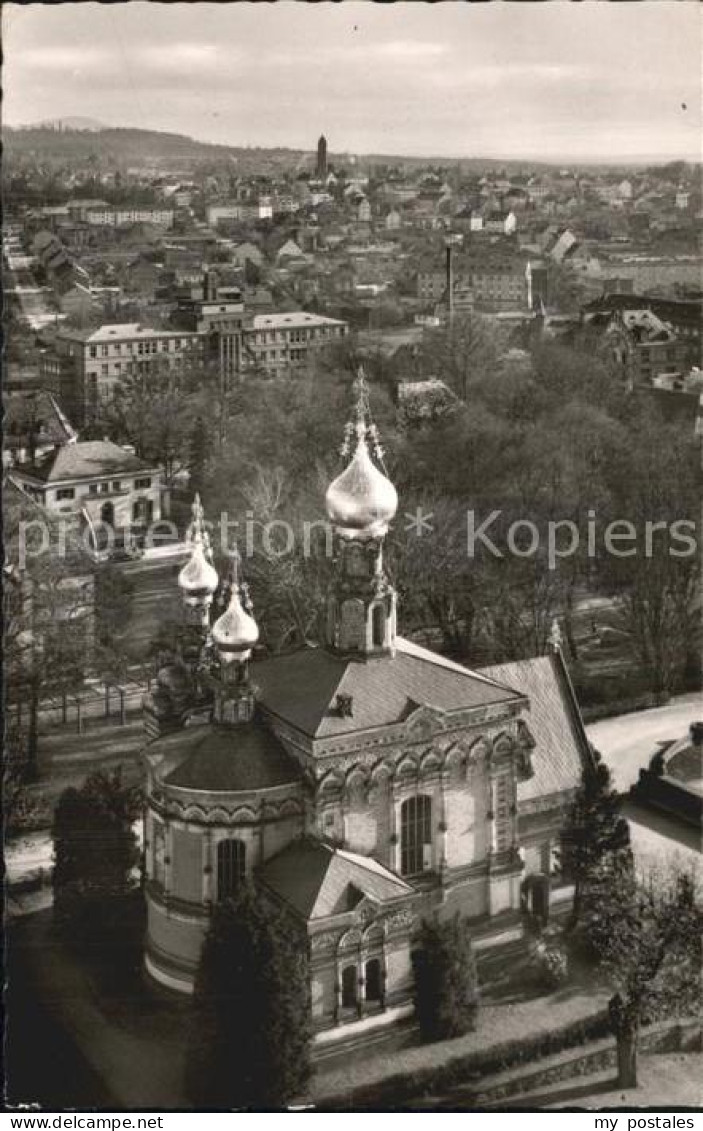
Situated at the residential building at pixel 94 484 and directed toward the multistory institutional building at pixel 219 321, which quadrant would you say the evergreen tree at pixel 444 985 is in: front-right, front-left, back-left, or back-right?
back-right

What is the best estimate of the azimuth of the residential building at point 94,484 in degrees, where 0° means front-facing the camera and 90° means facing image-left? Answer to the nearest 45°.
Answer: approximately 315°
